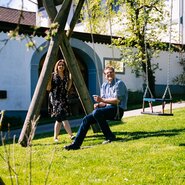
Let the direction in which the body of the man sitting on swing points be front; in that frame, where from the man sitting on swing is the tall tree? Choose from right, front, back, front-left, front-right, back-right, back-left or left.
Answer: back-right

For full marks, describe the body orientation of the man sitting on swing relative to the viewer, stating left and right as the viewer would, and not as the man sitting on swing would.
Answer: facing the viewer and to the left of the viewer
